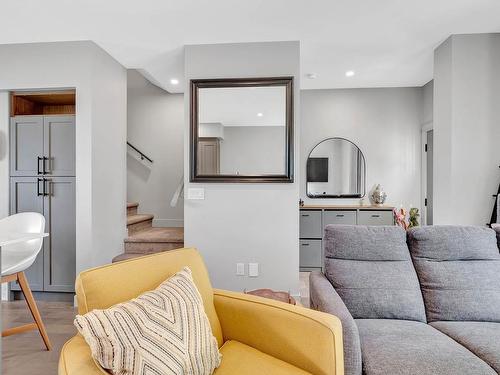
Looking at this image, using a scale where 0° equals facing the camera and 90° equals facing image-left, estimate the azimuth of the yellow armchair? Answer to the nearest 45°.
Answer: approximately 315°

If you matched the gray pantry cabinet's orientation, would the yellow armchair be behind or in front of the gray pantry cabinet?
in front

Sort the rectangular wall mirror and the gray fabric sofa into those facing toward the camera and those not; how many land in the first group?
2

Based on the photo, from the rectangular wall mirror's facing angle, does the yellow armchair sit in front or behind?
in front

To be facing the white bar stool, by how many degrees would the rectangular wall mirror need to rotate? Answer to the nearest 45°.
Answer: approximately 45° to its right

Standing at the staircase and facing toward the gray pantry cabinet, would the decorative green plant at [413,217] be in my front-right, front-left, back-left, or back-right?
back-left

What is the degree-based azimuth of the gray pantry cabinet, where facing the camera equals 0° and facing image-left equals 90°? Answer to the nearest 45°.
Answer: approximately 0°

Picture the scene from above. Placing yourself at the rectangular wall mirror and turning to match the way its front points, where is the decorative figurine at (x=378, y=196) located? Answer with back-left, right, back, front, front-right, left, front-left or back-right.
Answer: back-left

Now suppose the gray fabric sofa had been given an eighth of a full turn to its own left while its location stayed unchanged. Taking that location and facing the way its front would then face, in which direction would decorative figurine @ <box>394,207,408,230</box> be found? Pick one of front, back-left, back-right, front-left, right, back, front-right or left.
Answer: back-left
